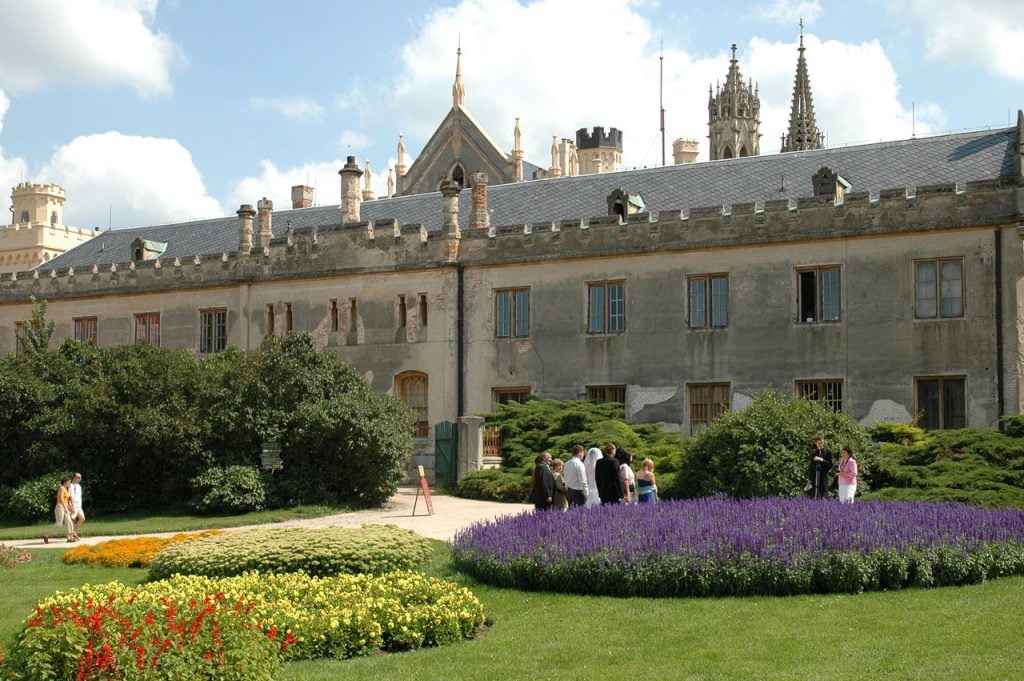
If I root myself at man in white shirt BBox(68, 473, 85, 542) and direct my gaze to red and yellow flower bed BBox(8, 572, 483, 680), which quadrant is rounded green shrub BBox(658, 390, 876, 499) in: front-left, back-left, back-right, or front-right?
front-left

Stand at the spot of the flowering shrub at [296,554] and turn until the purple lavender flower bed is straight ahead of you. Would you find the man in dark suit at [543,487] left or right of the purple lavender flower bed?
left

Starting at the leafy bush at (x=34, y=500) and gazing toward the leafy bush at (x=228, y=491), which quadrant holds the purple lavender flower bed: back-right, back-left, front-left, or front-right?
front-right

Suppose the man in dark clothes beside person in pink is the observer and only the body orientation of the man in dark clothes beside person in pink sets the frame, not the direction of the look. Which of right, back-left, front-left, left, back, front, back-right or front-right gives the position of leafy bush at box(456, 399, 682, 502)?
back-right

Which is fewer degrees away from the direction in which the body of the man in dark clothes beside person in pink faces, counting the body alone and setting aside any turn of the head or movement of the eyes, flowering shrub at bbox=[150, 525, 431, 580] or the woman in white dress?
the flowering shrub

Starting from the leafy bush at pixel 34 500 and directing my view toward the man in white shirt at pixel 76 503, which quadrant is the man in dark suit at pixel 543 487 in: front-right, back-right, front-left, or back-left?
front-left

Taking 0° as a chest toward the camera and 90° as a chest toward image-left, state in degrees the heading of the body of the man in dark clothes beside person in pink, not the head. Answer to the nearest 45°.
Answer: approximately 0°

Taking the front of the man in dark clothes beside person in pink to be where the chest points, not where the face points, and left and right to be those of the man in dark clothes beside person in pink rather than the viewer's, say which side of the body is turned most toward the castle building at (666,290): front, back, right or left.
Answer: back

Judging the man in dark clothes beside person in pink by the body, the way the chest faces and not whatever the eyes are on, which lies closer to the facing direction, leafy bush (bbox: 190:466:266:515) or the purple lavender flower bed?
the purple lavender flower bed

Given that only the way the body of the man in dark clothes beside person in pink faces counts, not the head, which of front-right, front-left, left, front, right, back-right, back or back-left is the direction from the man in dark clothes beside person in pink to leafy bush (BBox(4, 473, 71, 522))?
right

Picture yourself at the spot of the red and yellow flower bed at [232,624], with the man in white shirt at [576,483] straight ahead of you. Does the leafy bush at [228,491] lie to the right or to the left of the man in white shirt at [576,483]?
left
